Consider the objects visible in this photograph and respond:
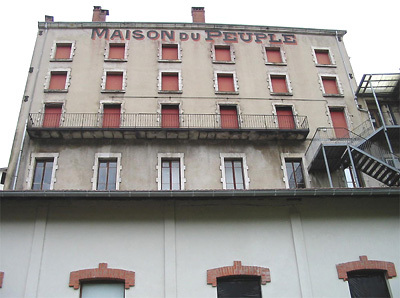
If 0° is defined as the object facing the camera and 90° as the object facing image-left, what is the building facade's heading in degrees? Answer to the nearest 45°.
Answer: approximately 0°
